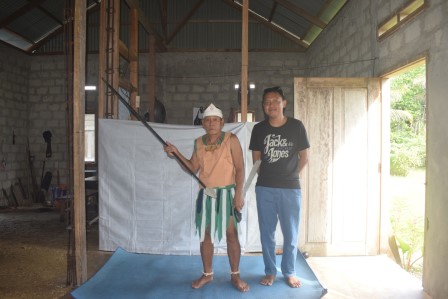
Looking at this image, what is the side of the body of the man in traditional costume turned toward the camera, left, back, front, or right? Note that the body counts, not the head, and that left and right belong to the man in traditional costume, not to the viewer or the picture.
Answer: front

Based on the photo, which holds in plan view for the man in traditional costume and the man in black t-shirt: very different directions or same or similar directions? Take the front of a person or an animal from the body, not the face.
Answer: same or similar directions

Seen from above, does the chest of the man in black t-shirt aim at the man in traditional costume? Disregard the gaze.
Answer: no

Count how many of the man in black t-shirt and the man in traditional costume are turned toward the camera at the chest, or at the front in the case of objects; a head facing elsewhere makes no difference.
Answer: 2

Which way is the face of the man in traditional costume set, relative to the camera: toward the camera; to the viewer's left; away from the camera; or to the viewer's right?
toward the camera

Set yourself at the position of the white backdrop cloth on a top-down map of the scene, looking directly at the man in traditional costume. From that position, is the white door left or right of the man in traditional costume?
left

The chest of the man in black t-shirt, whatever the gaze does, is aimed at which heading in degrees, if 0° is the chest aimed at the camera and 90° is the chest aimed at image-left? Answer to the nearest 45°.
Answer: approximately 0°

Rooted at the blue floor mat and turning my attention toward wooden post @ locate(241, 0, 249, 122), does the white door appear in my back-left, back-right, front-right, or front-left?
front-right

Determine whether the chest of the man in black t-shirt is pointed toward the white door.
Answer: no

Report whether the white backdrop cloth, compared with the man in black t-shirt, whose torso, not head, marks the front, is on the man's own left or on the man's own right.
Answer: on the man's own right

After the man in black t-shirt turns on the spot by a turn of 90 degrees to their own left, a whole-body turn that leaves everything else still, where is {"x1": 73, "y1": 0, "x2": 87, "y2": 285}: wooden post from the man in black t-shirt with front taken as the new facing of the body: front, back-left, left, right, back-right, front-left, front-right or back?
back

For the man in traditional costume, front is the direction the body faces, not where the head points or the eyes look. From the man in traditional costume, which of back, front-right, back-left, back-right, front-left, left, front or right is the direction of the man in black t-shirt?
left

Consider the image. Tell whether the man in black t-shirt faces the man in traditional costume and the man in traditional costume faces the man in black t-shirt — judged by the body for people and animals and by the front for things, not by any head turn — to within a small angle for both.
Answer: no

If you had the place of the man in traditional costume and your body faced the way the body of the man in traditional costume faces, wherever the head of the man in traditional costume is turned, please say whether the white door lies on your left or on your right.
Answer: on your left
